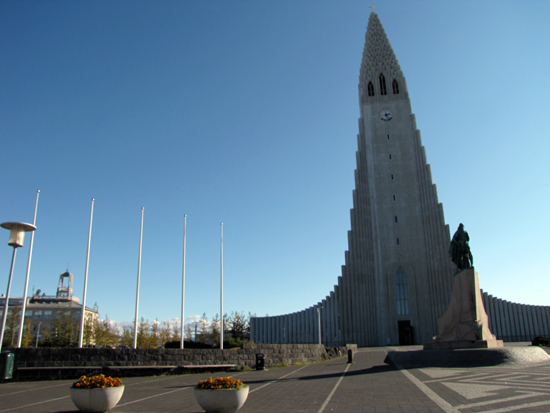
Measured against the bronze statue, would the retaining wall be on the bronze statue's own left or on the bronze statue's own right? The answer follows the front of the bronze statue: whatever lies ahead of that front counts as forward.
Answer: on the bronze statue's own right

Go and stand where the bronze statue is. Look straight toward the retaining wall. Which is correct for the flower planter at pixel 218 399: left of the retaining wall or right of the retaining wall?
left

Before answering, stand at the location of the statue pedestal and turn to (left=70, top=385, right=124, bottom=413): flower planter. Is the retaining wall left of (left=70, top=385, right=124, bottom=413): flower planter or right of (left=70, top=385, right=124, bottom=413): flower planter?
right

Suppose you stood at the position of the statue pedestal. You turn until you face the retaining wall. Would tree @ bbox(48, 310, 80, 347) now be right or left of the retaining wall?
right

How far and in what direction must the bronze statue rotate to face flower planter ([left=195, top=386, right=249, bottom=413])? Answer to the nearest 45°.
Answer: approximately 45° to its right
